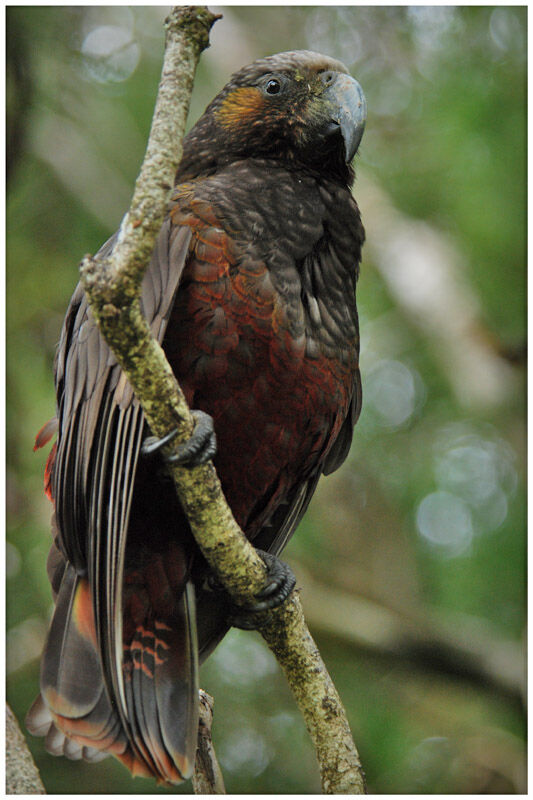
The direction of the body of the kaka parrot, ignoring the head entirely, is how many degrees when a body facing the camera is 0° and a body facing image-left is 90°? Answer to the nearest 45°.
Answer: approximately 315°

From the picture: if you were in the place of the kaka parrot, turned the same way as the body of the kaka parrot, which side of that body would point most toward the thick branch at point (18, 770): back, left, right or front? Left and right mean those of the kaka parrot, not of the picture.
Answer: right
